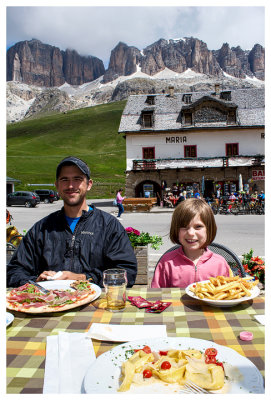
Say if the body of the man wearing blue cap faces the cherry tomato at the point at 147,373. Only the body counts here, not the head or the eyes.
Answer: yes

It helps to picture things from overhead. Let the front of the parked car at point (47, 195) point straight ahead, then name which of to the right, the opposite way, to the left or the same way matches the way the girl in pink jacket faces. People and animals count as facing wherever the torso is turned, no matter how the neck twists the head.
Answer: to the left

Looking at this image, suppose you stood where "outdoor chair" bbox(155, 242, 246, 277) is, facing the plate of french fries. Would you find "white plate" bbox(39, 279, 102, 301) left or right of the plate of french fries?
right

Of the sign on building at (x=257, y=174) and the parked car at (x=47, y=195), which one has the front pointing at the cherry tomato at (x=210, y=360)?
the sign on building

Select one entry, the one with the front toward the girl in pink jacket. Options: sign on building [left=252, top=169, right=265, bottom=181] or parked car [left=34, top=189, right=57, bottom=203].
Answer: the sign on building

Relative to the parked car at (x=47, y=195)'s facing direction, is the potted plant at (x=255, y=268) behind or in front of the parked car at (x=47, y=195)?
behind

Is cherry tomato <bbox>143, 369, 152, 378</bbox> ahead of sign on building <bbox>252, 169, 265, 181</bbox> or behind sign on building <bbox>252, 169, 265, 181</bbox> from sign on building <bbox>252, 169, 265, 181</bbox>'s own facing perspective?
ahead

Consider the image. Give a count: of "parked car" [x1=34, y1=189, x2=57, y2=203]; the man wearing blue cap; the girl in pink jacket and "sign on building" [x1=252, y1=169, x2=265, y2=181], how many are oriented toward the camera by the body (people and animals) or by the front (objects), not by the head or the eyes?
3

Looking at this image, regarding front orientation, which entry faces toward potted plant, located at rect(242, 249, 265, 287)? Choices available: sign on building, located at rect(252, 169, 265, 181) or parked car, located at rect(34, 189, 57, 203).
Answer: the sign on building

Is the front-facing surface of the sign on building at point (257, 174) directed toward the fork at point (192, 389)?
yes

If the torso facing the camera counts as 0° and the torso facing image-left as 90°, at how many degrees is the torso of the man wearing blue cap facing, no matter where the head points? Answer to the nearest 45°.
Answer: approximately 0°

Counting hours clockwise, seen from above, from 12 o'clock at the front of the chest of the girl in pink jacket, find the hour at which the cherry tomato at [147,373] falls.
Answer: The cherry tomato is roughly at 12 o'clock from the girl in pink jacket.
